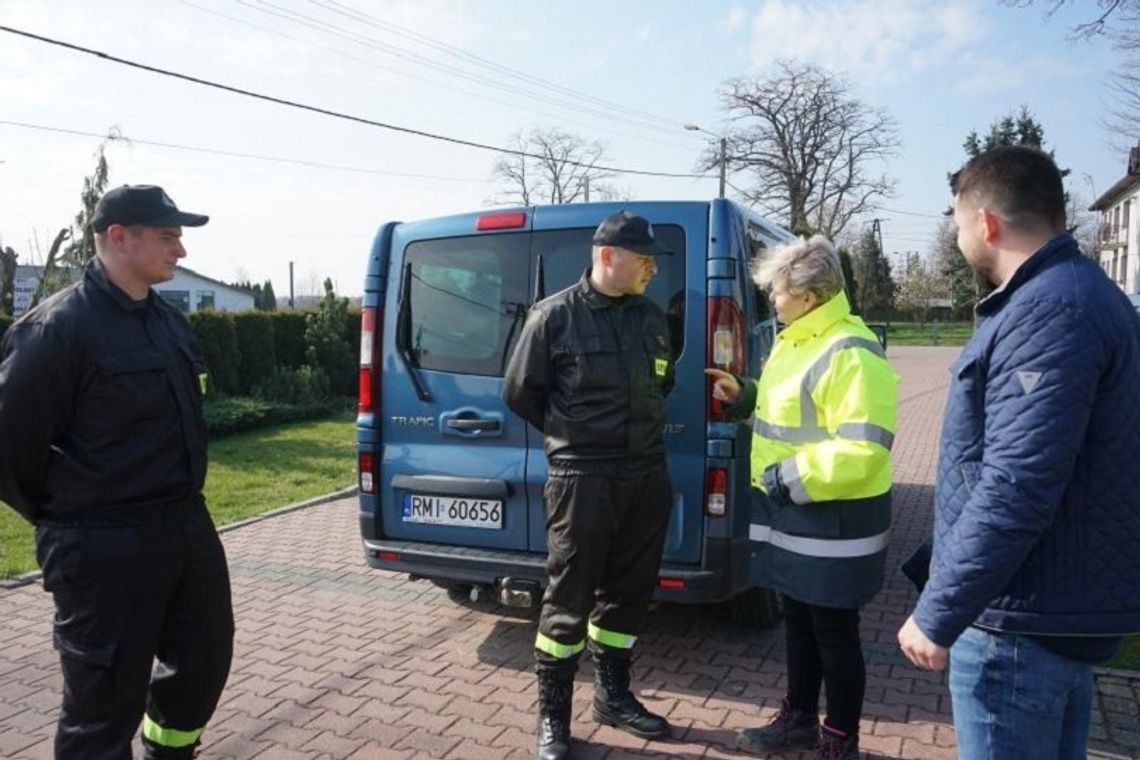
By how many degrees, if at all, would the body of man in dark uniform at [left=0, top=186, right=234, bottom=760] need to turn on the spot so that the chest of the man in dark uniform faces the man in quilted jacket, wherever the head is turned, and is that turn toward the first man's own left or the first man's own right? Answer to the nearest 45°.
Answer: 0° — they already face them

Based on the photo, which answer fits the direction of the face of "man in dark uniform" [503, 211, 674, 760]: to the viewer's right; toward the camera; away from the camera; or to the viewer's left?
to the viewer's right

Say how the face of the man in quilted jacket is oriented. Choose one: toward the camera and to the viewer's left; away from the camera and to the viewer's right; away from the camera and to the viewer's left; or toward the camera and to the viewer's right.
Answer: away from the camera and to the viewer's left

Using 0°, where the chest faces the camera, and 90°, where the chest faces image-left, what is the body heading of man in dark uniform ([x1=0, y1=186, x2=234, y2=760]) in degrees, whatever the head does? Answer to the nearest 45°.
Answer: approximately 315°

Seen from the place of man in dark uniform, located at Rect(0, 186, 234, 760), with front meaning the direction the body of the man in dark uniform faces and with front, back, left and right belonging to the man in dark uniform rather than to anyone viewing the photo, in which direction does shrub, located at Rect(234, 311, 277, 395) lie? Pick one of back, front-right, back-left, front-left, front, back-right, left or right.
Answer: back-left

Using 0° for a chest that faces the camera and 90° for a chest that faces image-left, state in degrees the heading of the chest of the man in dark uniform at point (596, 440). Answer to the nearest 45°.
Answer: approximately 315°

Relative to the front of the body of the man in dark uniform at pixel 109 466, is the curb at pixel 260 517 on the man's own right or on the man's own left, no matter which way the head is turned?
on the man's own left

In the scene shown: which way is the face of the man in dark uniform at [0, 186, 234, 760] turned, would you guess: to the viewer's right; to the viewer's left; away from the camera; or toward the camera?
to the viewer's right

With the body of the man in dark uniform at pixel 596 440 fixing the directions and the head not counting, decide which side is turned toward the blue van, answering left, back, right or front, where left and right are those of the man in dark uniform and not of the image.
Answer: back

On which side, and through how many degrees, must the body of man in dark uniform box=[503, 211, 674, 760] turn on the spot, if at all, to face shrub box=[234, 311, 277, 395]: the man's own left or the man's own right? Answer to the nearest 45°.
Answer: approximately 180°
